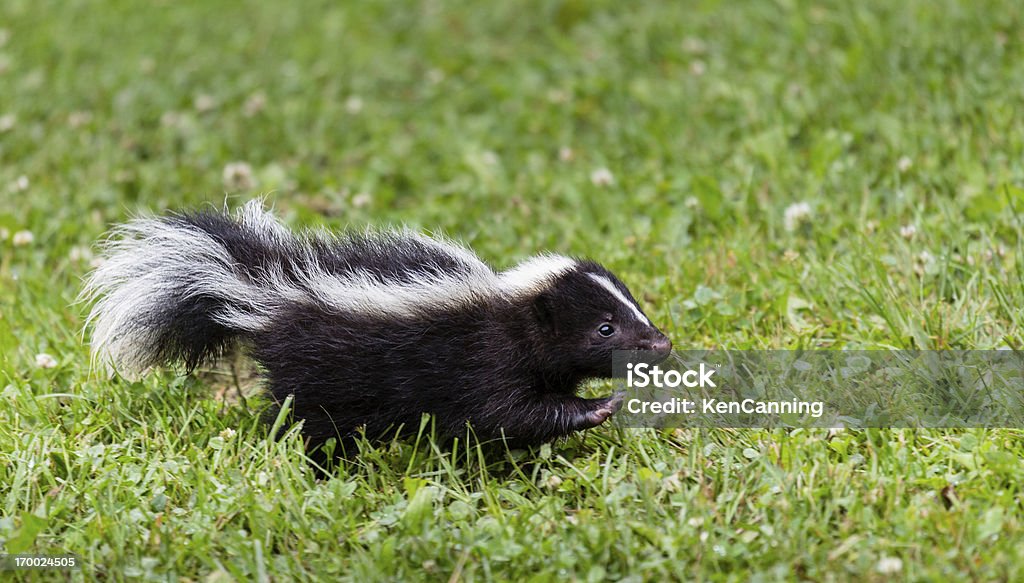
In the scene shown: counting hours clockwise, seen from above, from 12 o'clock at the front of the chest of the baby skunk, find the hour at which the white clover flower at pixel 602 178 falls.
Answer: The white clover flower is roughly at 10 o'clock from the baby skunk.

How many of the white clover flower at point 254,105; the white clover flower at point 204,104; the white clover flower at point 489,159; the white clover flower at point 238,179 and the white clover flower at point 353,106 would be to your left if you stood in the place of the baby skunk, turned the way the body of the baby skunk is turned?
5

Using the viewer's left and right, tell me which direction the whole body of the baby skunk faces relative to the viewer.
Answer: facing to the right of the viewer

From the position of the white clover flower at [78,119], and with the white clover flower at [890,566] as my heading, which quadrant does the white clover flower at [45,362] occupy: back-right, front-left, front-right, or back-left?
front-right

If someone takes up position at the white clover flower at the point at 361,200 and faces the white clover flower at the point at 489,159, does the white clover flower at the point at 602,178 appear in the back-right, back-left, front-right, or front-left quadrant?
front-right

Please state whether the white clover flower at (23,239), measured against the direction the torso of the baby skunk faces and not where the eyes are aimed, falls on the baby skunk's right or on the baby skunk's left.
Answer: on the baby skunk's left

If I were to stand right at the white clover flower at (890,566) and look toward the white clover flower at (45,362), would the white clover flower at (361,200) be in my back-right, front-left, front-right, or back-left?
front-right

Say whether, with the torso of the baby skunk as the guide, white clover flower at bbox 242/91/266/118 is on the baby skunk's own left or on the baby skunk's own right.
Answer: on the baby skunk's own left

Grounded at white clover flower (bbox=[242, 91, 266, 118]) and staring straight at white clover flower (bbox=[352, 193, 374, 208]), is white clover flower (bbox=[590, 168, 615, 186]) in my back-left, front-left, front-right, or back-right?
front-left

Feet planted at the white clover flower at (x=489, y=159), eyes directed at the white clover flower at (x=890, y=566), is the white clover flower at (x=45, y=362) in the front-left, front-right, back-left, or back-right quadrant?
front-right

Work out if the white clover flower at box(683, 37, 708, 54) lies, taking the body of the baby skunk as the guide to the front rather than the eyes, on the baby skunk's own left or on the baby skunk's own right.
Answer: on the baby skunk's own left
